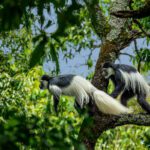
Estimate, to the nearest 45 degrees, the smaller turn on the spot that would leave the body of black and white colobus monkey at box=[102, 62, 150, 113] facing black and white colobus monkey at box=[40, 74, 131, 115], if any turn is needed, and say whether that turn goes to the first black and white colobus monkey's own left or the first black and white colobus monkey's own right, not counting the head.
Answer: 0° — it already faces it

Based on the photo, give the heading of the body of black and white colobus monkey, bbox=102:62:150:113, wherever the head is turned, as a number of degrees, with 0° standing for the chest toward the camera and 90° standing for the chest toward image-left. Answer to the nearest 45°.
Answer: approximately 90°

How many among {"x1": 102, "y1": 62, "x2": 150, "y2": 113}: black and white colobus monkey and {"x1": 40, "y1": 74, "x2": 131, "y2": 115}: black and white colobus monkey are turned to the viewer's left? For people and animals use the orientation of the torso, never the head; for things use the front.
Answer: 2

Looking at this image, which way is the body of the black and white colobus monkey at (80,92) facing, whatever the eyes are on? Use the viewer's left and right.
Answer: facing to the left of the viewer

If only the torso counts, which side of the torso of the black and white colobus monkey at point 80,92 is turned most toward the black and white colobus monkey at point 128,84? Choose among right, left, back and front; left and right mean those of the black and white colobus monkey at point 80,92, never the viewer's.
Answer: back
